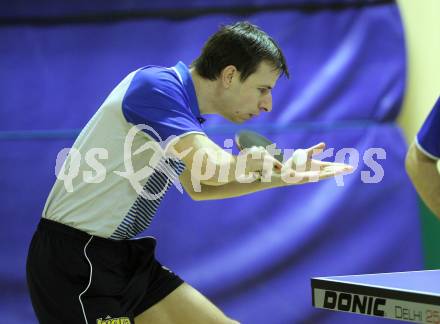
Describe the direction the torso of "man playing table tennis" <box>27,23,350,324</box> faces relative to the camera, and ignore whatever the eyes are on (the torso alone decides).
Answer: to the viewer's right

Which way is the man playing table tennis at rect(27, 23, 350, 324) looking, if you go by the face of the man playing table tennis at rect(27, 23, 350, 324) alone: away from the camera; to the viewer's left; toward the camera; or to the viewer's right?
to the viewer's right

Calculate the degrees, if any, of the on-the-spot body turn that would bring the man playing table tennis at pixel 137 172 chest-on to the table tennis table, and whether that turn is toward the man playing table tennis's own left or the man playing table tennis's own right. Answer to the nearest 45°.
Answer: approximately 45° to the man playing table tennis's own right
